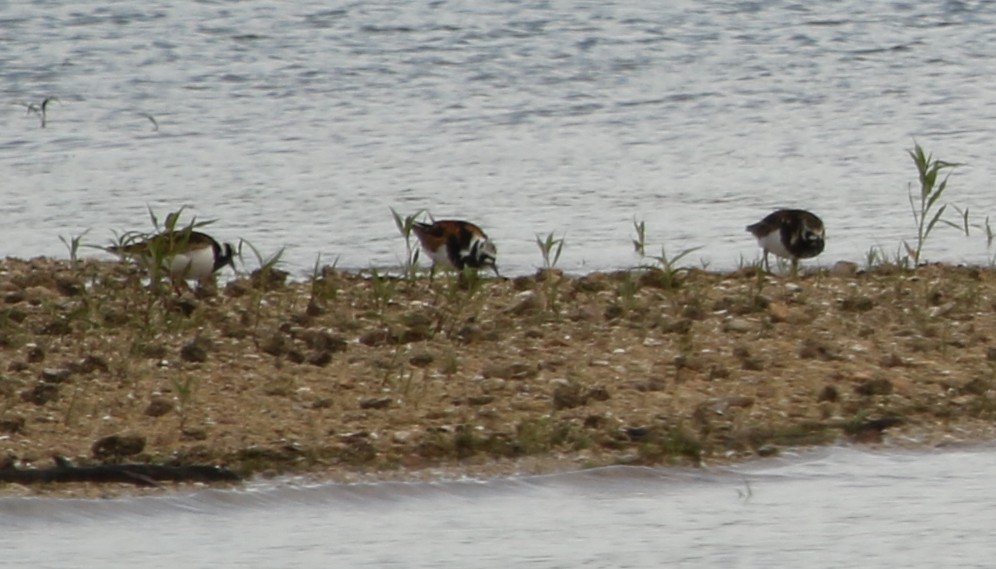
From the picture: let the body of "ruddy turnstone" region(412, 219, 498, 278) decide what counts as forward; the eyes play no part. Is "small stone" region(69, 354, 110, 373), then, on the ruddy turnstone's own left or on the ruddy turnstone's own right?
on the ruddy turnstone's own right

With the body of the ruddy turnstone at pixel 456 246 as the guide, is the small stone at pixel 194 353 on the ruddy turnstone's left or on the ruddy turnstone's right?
on the ruddy turnstone's right

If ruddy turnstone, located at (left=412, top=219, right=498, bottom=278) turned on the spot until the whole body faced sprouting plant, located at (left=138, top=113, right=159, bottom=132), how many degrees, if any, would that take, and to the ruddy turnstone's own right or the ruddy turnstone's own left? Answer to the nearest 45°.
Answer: approximately 135° to the ruddy turnstone's own left

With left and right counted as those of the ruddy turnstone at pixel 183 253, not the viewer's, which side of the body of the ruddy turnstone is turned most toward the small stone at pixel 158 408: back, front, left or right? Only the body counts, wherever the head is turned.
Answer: right

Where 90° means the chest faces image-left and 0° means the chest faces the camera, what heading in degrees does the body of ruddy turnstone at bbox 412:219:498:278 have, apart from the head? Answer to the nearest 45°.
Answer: approximately 270°

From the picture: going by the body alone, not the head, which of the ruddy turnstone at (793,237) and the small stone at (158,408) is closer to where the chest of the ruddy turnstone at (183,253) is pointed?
the ruddy turnstone

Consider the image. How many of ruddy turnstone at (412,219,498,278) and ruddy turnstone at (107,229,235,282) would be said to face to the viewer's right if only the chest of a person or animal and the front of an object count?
2

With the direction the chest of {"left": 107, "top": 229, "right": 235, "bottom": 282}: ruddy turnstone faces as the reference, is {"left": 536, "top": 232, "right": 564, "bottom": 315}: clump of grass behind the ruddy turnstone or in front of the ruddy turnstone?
in front

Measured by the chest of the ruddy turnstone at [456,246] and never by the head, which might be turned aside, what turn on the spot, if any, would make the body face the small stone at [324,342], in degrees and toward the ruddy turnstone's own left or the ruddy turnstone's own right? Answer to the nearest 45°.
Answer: approximately 90° to the ruddy turnstone's own right

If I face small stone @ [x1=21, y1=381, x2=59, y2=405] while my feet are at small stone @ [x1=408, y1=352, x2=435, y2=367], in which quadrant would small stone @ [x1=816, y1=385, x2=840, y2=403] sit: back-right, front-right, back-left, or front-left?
back-left

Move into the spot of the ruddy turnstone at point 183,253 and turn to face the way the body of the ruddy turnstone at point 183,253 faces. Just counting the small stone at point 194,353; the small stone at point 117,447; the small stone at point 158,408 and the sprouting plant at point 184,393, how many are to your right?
4

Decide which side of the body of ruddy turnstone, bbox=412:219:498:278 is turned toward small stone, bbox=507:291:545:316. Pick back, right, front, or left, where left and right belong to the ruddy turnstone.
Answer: right

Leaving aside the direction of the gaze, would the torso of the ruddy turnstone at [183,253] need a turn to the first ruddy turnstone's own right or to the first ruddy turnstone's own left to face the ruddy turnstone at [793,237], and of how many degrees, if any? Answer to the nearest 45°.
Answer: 0° — it already faces it

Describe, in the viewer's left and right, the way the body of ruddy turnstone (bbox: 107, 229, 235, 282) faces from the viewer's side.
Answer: facing to the right of the viewer

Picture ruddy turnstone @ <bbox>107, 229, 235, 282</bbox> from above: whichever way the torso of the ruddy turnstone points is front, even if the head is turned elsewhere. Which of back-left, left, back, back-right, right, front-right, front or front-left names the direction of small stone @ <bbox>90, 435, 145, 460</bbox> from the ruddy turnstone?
right
